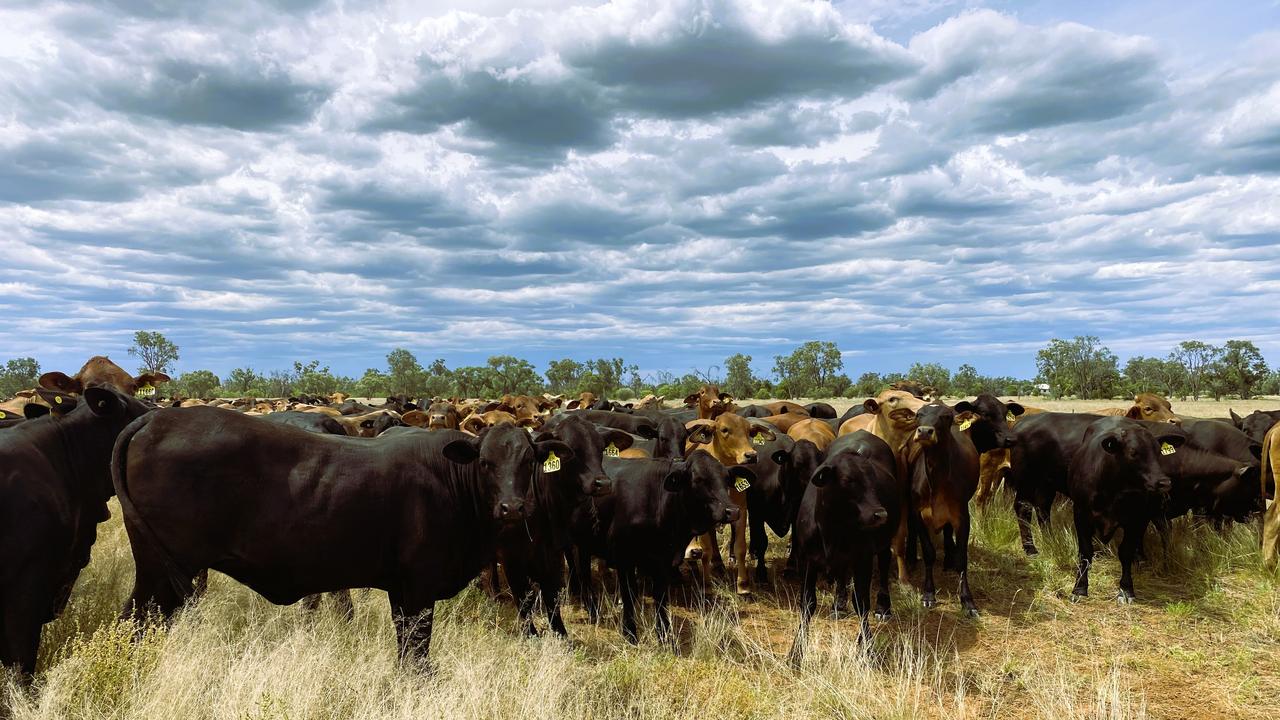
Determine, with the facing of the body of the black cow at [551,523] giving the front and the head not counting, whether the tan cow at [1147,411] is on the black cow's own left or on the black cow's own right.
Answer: on the black cow's own left

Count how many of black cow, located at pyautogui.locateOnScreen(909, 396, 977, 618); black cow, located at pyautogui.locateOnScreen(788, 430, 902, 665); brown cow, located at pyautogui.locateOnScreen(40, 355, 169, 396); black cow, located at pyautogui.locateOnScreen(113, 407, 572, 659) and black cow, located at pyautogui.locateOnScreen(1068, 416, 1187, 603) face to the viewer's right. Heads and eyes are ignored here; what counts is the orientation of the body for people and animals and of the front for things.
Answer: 1

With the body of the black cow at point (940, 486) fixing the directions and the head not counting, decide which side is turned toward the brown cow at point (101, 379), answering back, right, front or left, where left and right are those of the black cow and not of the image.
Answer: right

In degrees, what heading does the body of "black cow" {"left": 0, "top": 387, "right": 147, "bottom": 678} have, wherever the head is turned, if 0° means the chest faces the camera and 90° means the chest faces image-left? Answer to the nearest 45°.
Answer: approximately 270°

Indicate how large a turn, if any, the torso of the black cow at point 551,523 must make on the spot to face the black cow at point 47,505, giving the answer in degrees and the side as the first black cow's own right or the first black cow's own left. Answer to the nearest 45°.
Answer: approximately 135° to the first black cow's own right

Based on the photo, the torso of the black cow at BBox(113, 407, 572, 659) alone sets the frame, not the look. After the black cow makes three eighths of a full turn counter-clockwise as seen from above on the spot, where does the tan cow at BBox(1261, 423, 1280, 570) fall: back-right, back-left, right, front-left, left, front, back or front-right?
back-right

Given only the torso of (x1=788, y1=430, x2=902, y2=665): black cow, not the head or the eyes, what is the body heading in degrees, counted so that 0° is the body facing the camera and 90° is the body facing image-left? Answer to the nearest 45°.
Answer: approximately 0°

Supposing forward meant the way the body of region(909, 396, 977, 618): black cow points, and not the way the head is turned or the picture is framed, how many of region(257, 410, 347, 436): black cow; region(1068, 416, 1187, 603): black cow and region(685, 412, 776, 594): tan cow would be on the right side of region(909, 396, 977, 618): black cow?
2

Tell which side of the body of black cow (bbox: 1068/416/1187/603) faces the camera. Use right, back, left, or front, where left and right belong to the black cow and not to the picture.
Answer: front

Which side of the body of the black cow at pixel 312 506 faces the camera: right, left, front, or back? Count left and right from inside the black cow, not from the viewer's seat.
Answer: right

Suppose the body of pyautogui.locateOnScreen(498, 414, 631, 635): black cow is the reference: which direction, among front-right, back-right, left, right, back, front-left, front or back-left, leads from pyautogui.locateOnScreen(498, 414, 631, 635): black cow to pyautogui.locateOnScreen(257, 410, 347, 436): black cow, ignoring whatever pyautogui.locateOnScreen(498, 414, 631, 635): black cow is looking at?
back

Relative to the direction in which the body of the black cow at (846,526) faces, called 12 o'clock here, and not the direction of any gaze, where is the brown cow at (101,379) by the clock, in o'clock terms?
The brown cow is roughly at 3 o'clock from the black cow.

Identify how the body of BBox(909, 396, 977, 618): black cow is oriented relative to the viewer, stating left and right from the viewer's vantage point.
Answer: facing the viewer

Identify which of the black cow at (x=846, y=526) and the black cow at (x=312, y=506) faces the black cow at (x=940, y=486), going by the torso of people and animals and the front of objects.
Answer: the black cow at (x=312, y=506)

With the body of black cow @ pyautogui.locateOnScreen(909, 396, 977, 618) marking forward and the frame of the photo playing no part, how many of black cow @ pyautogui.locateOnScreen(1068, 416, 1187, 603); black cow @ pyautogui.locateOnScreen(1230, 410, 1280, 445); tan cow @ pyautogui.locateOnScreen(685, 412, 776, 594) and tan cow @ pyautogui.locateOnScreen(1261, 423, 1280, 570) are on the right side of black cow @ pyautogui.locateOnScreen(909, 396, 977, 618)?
1

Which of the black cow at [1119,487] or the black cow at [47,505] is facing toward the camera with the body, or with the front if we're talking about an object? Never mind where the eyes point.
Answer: the black cow at [1119,487]

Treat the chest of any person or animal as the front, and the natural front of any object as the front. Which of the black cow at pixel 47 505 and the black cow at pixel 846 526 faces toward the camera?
the black cow at pixel 846 526

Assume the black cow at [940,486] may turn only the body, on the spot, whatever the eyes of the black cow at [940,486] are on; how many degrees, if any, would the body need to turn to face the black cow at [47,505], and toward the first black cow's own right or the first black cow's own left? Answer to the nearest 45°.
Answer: approximately 45° to the first black cow's own right

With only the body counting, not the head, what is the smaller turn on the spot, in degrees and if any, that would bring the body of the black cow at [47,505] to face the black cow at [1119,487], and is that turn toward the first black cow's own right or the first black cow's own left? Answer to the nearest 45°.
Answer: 0° — it already faces it
